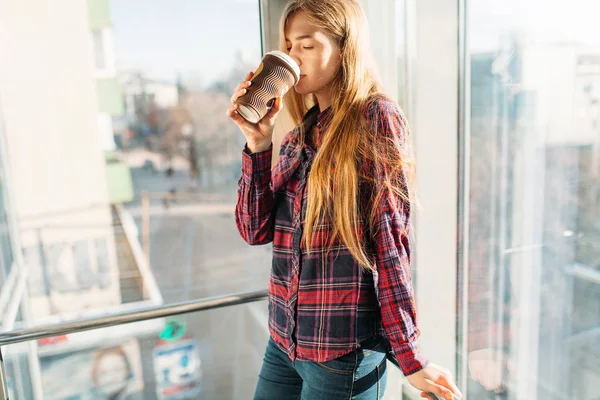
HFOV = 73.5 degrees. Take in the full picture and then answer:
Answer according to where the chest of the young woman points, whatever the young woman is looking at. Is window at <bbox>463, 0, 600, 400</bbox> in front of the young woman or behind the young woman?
behind

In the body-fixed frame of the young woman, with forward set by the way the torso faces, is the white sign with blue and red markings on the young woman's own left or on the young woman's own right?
on the young woman's own right

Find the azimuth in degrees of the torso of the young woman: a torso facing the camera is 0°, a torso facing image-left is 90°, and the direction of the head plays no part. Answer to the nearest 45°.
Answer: approximately 45°
